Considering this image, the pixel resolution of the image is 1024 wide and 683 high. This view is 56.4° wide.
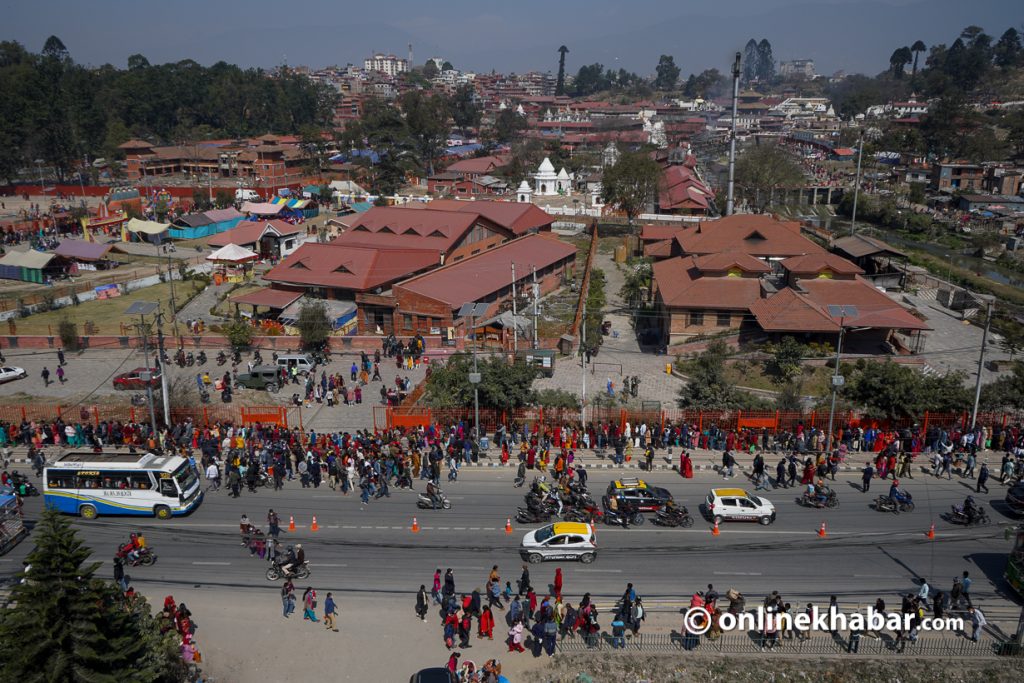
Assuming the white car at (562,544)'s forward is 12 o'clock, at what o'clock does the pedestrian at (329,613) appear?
The pedestrian is roughly at 11 o'clock from the white car.

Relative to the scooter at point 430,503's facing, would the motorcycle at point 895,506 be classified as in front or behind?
in front

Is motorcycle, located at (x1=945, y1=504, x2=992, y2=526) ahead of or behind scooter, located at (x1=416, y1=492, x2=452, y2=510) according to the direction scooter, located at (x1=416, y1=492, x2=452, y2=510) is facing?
ahead

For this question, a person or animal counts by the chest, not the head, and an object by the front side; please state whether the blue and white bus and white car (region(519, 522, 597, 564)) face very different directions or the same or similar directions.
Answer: very different directions

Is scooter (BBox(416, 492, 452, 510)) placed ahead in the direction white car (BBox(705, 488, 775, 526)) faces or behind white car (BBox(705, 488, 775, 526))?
behind

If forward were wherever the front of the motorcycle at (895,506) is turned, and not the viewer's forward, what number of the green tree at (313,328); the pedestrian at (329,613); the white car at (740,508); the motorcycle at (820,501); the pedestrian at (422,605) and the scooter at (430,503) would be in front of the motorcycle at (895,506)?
0

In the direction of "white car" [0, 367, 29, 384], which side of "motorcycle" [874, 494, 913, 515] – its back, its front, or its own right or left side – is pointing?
back

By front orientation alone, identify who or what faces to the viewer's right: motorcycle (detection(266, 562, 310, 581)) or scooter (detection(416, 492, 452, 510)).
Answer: the scooter

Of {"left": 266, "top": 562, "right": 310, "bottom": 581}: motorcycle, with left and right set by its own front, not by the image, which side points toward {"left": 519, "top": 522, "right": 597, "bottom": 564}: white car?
back

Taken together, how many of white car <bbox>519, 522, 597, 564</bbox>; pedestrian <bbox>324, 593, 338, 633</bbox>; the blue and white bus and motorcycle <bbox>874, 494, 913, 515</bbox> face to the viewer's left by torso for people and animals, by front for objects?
1

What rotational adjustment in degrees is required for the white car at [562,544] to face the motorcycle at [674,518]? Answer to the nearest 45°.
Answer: approximately 135° to its right

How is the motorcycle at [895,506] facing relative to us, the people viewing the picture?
facing to the right of the viewer

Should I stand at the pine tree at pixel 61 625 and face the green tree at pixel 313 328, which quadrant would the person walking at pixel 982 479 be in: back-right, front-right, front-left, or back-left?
front-right

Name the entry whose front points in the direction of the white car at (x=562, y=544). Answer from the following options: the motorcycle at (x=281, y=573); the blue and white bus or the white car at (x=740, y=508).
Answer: the blue and white bus

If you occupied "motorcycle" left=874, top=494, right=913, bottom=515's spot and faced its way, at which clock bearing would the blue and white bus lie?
The blue and white bus is roughly at 5 o'clock from the motorcycle.

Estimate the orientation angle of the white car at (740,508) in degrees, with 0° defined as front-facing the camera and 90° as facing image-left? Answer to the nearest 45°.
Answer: approximately 270°

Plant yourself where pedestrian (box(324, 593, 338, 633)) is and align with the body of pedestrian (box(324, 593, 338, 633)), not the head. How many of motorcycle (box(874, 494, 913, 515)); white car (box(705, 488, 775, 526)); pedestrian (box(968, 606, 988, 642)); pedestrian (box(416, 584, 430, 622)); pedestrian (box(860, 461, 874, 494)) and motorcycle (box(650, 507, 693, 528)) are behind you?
0

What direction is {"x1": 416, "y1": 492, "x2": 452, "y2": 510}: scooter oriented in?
to the viewer's right
